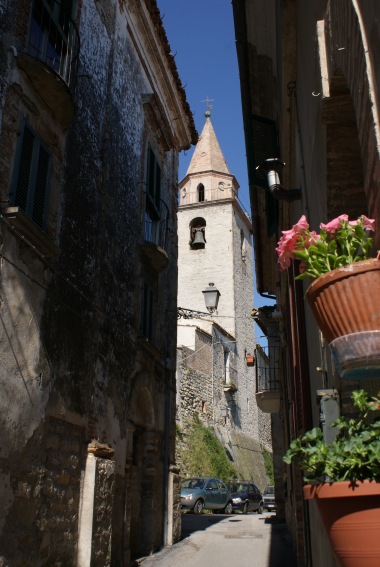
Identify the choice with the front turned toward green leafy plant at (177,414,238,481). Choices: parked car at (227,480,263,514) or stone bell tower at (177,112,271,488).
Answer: the stone bell tower

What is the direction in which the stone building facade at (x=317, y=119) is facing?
to the viewer's left

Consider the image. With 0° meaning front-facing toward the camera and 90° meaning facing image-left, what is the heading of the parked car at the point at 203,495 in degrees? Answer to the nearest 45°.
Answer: approximately 45°

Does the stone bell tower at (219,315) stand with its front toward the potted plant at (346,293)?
yes

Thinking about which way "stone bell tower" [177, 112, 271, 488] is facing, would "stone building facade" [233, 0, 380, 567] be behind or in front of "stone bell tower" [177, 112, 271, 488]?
in front

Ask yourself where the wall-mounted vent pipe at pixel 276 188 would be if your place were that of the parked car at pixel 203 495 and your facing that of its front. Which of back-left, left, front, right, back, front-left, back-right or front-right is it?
front-left

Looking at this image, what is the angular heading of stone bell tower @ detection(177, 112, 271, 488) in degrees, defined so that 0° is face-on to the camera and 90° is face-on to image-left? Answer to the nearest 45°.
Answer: approximately 0°

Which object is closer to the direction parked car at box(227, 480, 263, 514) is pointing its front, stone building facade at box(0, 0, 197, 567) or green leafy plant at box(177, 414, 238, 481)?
the stone building facade

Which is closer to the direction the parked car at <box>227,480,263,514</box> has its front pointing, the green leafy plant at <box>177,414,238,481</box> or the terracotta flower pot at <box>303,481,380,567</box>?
the terracotta flower pot

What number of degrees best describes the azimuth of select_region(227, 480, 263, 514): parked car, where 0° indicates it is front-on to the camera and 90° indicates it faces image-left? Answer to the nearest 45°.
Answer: approximately 45°

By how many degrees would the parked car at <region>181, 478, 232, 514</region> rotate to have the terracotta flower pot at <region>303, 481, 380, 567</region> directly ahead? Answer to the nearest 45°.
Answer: approximately 45° to its left

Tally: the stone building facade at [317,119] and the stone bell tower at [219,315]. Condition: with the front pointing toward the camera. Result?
1
